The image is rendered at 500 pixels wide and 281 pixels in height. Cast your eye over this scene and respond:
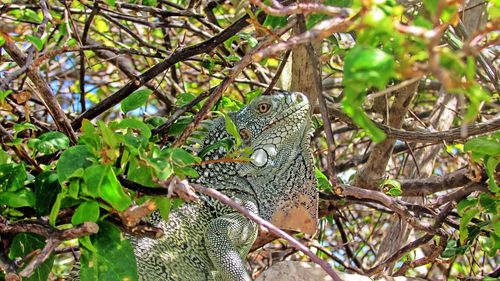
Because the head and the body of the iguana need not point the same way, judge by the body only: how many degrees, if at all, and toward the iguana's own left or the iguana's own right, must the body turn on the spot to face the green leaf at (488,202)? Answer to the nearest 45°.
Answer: approximately 45° to the iguana's own right

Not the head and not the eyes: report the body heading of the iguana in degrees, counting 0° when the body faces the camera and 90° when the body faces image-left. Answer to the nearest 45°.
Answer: approximately 270°

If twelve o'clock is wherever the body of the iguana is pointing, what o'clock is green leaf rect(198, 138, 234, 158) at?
The green leaf is roughly at 4 o'clock from the iguana.
